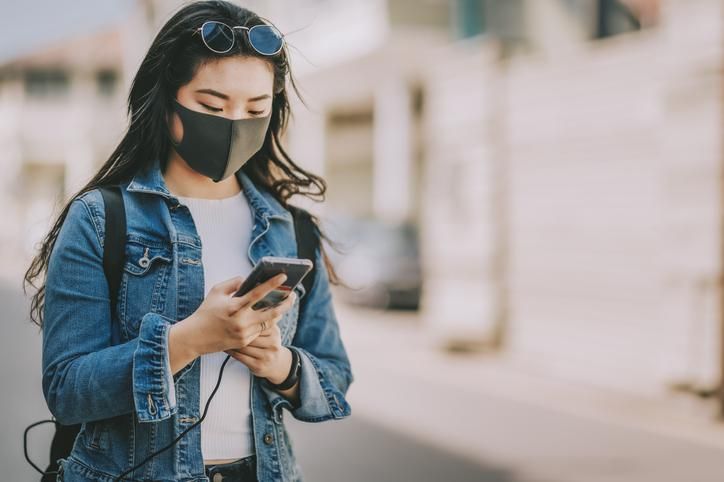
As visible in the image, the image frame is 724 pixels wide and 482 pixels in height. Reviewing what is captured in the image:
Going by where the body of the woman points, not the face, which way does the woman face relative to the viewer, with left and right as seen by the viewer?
facing the viewer and to the right of the viewer

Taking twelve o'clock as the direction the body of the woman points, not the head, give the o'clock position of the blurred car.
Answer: The blurred car is roughly at 8 o'clock from the woman.
